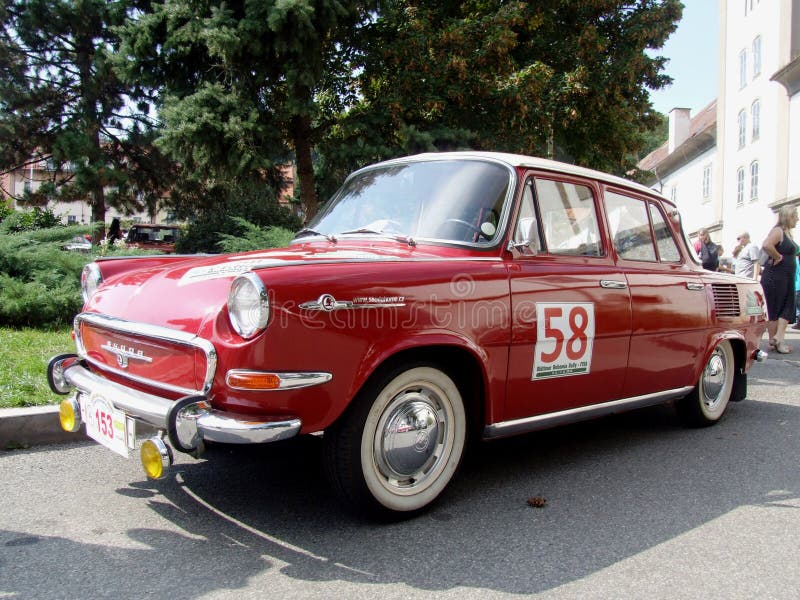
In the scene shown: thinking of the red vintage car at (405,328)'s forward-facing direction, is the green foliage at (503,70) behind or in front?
behind

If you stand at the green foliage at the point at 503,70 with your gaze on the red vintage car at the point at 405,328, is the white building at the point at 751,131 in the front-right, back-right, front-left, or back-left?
back-left

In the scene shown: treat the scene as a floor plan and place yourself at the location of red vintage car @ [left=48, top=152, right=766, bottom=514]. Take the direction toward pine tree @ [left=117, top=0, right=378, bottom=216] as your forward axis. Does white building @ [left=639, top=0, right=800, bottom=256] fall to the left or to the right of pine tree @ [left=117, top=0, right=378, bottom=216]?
right

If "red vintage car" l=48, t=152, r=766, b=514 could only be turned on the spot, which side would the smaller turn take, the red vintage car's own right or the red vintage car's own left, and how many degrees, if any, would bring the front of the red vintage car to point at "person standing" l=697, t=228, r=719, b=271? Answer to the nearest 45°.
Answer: approximately 180°

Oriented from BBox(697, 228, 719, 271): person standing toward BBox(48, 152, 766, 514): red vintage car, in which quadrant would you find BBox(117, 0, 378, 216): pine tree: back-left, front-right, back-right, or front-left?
front-right

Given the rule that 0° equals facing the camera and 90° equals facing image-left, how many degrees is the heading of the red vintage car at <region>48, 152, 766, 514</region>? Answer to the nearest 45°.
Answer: approximately 45°

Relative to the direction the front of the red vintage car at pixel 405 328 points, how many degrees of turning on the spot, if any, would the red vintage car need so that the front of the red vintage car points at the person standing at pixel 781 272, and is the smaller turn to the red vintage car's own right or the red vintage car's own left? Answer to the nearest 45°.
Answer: approximately 180°

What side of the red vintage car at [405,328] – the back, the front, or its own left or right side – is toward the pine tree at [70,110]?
right
